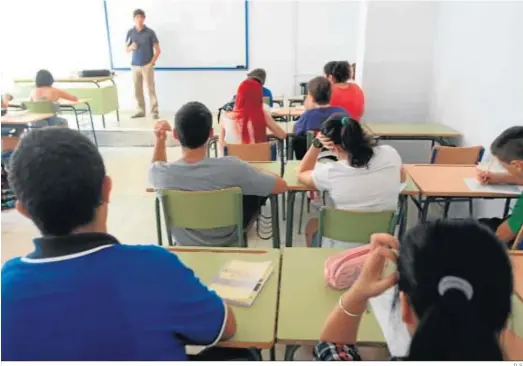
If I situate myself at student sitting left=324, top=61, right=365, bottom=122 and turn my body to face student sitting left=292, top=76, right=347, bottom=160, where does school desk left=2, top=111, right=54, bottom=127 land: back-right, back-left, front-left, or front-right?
front-right

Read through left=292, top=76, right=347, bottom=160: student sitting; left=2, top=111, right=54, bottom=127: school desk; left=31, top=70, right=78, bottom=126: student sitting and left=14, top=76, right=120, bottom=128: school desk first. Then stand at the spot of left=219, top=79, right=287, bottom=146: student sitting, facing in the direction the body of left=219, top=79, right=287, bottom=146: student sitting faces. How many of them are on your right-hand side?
1

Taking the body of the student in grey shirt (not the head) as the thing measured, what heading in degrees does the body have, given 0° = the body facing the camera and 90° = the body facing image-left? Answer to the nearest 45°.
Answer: approximately 180°

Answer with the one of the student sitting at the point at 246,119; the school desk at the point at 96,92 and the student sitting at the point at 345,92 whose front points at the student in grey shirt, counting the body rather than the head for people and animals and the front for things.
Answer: the school desk

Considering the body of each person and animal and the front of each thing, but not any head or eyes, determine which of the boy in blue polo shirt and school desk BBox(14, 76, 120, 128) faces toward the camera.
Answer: the school desk

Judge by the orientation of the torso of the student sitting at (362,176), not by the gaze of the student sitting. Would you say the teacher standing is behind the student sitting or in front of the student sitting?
in front

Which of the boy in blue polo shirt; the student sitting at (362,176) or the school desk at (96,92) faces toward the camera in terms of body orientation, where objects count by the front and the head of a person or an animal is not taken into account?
the school desk

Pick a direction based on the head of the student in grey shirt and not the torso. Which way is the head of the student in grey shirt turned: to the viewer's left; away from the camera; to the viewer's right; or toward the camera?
away from the camera

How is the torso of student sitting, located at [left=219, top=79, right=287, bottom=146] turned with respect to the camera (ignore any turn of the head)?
away from the camera

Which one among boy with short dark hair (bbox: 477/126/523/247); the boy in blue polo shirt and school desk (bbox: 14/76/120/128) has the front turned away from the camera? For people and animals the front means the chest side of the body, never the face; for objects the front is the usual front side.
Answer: the boy in blue polo shirt

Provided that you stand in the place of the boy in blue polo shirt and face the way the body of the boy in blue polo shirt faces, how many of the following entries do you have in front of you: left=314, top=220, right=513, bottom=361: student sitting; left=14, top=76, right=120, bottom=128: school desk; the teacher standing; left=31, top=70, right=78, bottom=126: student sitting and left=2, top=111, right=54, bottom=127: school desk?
4

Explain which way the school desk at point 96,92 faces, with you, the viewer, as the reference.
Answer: facing the viewer

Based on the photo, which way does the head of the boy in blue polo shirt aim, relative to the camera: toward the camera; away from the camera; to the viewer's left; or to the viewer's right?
away from the camera

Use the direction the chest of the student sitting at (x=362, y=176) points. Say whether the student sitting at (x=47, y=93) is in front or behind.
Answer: in front

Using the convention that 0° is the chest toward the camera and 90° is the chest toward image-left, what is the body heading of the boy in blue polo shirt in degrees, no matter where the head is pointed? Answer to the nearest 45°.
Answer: approximately 180°

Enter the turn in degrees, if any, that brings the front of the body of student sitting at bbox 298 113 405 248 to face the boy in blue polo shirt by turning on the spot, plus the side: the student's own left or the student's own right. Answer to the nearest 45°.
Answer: approximately 90° to the student's own left

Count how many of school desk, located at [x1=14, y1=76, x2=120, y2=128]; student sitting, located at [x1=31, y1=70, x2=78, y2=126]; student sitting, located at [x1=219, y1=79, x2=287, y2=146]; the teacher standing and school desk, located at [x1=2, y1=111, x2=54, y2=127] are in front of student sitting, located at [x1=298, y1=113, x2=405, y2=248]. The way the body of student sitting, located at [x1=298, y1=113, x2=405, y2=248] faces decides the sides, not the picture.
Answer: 5

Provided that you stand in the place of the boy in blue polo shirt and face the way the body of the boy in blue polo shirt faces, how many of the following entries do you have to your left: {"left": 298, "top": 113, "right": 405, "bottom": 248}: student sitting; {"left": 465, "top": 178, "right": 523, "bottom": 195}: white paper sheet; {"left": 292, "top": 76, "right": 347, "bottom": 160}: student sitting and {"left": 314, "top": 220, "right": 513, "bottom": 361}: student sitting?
0
